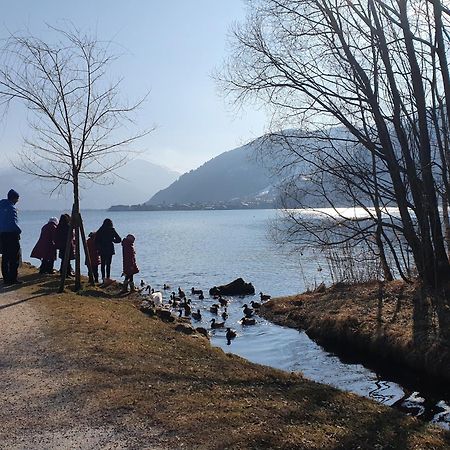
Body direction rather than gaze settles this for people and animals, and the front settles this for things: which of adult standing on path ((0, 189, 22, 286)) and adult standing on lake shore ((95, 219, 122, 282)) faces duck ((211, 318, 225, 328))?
adult standing on path ((0, 189, 22, 286))

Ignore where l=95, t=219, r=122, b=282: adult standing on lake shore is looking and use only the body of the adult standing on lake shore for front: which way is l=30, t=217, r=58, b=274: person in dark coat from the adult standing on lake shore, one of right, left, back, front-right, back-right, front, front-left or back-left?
back-left

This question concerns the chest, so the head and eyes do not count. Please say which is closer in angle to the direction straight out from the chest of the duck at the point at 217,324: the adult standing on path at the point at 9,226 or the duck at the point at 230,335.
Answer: the adult standing on path

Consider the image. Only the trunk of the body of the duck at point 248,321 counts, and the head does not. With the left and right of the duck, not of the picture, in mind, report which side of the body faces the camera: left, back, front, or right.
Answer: left

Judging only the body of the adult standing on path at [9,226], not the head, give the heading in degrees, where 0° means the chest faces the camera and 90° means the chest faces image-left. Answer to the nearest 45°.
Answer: approximately 270°

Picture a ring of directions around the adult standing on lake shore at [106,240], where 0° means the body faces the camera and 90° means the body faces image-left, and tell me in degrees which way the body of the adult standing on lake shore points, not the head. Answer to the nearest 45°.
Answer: approximately 225°

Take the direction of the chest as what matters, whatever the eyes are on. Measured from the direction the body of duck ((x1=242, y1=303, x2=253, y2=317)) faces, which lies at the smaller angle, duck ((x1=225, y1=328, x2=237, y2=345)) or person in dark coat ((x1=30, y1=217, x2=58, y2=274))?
the person in dark coat

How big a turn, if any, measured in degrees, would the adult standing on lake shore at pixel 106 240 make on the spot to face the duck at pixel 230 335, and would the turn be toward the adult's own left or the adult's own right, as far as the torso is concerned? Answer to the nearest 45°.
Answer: approximately 90° to the adult's own right

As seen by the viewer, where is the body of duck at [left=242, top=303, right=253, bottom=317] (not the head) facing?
to the viewer's left

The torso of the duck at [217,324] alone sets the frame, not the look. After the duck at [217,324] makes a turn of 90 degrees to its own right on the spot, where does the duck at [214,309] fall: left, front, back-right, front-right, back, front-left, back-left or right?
front

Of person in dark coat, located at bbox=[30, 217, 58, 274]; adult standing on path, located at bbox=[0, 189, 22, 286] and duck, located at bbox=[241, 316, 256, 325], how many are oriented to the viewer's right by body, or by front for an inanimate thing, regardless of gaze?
2

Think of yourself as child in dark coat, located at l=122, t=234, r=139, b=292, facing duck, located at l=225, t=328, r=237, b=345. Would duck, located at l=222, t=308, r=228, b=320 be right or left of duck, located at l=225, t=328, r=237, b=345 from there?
left

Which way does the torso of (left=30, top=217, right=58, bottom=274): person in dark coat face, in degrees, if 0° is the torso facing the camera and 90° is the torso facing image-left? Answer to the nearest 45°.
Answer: approximately 270°

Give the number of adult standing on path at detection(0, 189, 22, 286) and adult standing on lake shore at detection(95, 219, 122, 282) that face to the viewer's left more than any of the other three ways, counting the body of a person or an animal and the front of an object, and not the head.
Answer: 0
